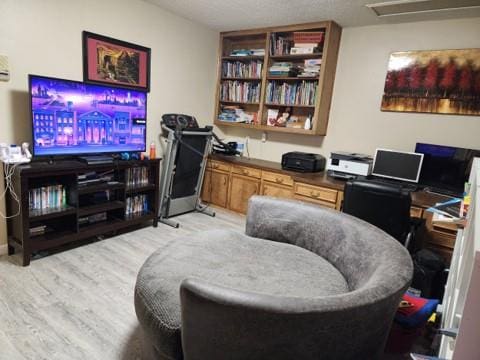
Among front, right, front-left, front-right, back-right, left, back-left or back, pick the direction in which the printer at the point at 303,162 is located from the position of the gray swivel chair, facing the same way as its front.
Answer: right

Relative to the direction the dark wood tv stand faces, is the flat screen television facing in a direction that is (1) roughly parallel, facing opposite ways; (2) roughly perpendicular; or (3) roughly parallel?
roughly parallel

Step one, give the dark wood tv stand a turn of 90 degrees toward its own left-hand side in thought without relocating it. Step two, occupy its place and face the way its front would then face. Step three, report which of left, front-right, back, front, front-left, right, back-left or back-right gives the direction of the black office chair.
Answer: right

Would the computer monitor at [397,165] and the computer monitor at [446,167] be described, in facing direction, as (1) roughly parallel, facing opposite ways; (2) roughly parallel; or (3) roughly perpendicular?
roughly parallel

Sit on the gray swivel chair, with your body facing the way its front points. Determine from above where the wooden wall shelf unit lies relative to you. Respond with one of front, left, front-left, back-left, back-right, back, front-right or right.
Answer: right

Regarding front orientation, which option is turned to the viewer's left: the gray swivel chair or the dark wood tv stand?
the gray swivel chair

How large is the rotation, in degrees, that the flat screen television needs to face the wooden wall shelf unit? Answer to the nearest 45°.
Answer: approximately 45° to its left

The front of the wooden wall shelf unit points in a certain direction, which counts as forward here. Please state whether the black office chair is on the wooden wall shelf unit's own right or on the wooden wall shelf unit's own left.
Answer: on the wooden wall shelf unit's own left

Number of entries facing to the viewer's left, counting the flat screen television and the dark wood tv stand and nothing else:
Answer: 0

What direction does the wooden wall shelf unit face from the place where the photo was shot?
facing the viewer and to the left of the viewer

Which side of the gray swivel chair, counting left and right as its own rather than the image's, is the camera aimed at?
left
